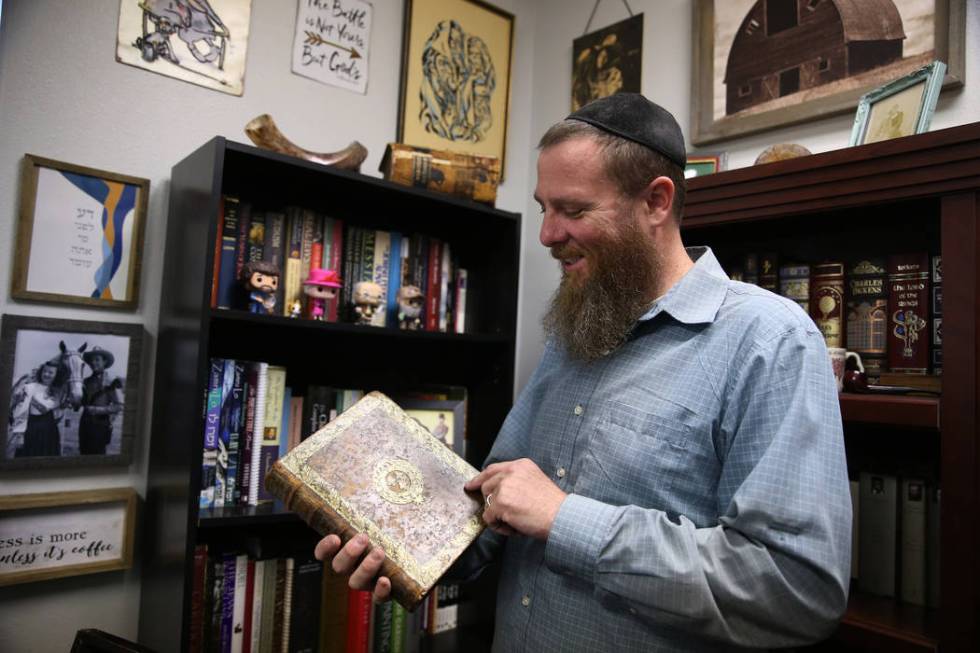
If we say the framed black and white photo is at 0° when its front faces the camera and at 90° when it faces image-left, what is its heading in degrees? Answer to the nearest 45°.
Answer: approximately 315°

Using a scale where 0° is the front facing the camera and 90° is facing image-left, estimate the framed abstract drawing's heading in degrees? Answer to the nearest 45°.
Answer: approximately 315°

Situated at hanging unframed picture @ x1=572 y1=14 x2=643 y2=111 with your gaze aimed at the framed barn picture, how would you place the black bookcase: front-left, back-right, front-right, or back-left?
back-right
